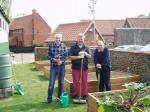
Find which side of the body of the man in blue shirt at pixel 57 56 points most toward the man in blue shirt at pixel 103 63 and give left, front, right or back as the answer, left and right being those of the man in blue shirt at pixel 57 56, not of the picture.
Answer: left

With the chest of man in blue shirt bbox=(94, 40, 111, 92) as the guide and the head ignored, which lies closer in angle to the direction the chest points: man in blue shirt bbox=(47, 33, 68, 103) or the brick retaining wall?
the man in blue shirt

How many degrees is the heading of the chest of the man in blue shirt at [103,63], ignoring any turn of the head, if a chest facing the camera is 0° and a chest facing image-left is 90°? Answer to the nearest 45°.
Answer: approximately 45°

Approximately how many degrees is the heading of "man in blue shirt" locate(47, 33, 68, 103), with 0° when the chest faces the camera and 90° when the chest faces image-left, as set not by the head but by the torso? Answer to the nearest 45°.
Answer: approximately 0°

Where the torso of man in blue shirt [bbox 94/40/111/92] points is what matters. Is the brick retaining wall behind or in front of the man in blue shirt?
behind

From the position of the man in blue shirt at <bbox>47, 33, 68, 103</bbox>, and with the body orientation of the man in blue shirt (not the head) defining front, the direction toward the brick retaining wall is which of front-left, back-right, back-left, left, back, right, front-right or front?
back-left

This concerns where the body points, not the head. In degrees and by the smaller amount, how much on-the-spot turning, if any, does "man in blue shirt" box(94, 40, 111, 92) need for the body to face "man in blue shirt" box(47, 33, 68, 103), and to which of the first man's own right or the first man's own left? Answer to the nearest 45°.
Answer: approximately 45° to the first man's own right

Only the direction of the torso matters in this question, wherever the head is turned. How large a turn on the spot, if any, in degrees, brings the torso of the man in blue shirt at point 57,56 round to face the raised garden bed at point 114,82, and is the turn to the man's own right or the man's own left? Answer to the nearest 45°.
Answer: approximately 135° to the man's own left
